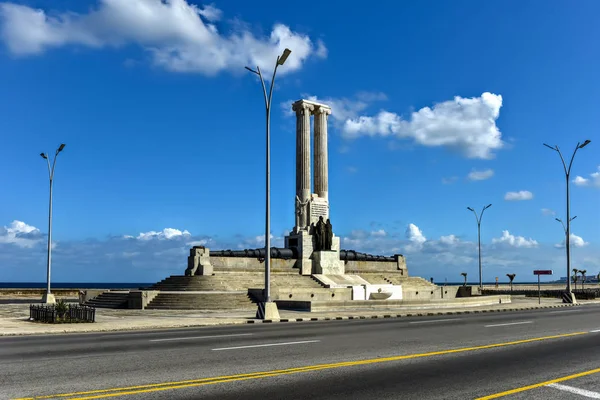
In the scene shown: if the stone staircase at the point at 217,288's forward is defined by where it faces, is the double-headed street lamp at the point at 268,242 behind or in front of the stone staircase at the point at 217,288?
in front

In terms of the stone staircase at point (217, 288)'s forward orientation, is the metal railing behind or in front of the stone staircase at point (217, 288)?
in front

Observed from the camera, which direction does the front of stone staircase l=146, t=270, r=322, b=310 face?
facing the viewer

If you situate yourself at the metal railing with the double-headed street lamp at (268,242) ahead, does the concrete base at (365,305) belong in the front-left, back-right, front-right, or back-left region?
front-left

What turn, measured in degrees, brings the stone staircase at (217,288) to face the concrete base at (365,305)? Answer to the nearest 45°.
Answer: approximately 45° to its left
